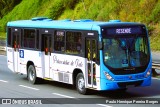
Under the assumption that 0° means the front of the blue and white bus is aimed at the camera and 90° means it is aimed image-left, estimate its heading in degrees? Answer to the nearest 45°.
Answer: approximately 315°
